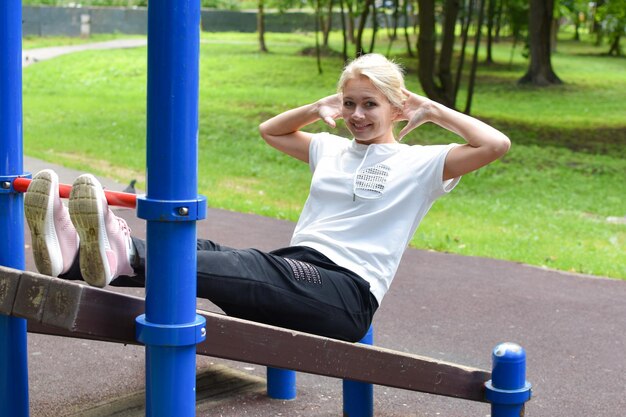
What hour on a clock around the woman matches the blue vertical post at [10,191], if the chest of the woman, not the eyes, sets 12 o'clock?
The blue vertical post is roughly at 1 o'clock from the woman.

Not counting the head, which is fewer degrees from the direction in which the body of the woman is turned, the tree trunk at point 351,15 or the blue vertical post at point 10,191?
the blue vertical post

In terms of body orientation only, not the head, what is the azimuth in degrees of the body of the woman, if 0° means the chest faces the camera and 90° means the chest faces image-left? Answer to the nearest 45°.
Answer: approximately 45°

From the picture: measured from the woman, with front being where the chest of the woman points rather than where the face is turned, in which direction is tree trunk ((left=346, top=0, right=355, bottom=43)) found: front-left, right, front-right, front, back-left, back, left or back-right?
back-right

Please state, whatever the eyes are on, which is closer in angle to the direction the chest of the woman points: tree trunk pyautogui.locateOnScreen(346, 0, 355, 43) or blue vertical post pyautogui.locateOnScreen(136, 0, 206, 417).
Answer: the blue vertical post

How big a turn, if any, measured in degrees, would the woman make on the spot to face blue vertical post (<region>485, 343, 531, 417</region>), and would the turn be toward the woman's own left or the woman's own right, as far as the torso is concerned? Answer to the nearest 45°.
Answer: approximately 90° to the woman's own left

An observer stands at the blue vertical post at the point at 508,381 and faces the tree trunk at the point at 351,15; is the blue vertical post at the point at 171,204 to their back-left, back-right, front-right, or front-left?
back-left

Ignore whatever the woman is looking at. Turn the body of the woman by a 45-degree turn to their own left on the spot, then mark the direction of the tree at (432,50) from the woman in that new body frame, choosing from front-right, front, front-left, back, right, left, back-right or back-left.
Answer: back
